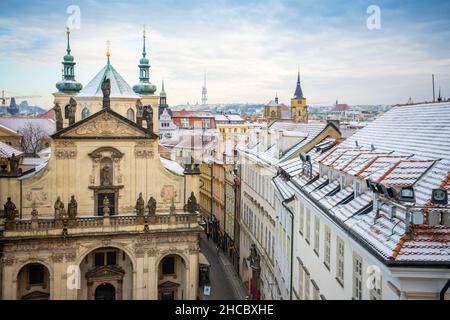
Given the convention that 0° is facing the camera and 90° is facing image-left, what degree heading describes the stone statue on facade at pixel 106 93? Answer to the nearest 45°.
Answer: approximately 0°
